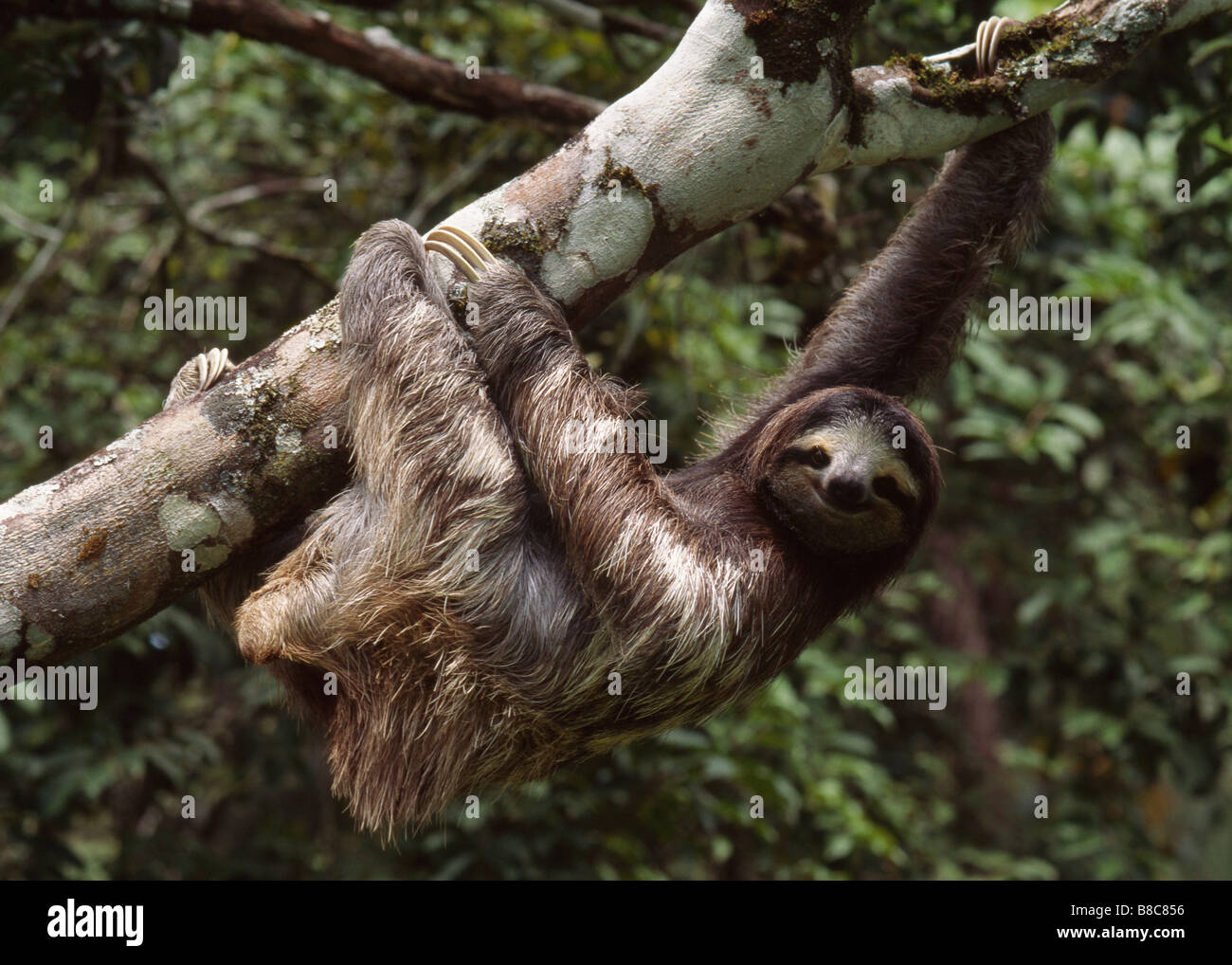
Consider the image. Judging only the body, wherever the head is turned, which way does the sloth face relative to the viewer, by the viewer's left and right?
facing to the right of the viewer
